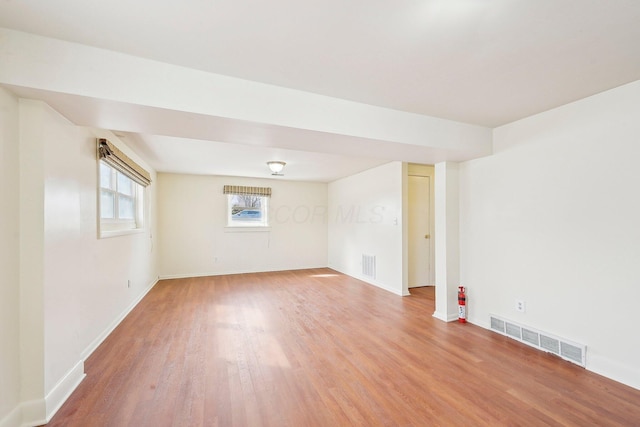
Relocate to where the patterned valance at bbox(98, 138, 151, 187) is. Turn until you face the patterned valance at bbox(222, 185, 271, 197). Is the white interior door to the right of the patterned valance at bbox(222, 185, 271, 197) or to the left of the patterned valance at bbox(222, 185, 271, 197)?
right

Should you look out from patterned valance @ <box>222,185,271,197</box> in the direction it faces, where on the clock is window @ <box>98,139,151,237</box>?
The window is roughly at 1 o'clock from the patterned valance.

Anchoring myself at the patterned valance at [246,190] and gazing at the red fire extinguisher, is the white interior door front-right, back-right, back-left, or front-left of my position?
front-left

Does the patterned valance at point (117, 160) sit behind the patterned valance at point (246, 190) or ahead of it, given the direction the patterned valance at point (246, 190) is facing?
ahead

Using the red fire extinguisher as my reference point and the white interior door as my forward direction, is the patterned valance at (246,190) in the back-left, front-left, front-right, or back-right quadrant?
front-left

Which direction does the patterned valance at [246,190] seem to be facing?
toward the camera

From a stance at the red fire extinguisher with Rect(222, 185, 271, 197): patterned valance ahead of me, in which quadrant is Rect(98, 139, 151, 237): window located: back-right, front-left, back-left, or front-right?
front-left

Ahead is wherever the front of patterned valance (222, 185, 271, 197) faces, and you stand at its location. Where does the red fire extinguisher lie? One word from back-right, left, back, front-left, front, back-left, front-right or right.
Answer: front-left
